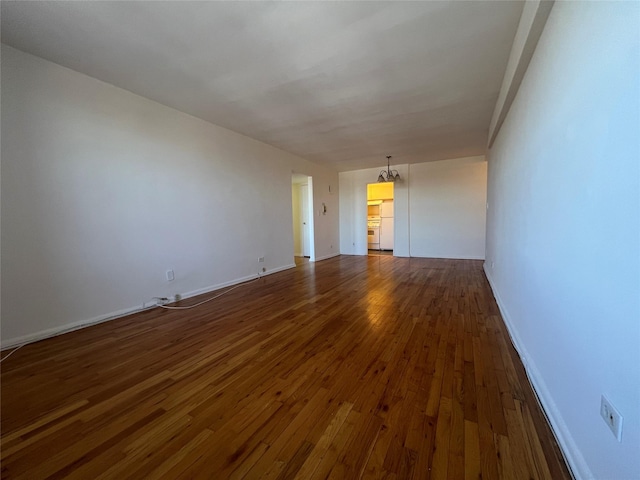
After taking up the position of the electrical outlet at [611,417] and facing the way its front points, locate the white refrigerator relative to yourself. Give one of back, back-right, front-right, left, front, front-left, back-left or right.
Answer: right

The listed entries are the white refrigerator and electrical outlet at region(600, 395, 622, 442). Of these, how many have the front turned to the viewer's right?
0

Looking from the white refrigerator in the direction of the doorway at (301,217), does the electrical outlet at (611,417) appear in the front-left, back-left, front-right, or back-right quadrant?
front-left

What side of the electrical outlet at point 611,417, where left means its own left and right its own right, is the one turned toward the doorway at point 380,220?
right

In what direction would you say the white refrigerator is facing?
toward the camera

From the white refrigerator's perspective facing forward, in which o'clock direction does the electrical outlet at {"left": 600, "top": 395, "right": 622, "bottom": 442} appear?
The electrical outlet is roughly at 12 o'clock from the white refrigerator.

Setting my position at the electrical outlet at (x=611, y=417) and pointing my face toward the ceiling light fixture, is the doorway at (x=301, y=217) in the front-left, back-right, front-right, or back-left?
front-left

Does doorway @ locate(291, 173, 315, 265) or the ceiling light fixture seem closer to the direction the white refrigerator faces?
the ceiling light fixture

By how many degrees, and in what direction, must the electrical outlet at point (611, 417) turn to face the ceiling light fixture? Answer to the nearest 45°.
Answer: approximately 90° to its right

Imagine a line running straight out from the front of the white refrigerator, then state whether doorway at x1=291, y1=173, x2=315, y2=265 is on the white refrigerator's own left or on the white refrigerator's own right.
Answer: on the white refrigerator's own right

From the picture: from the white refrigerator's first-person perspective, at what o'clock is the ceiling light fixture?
The ceiling light fixture is roughly at 12 o'clock from the white refrigerator.

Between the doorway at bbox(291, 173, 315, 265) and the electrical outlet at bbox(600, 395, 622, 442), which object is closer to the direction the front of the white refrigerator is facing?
the electrical outlet

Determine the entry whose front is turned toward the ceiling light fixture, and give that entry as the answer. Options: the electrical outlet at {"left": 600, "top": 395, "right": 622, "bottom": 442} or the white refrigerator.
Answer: the white refrigerator

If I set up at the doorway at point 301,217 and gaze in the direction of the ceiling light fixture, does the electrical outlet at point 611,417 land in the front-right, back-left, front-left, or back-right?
front-right

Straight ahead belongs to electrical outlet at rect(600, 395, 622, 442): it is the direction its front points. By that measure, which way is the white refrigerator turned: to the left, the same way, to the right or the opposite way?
to the left
